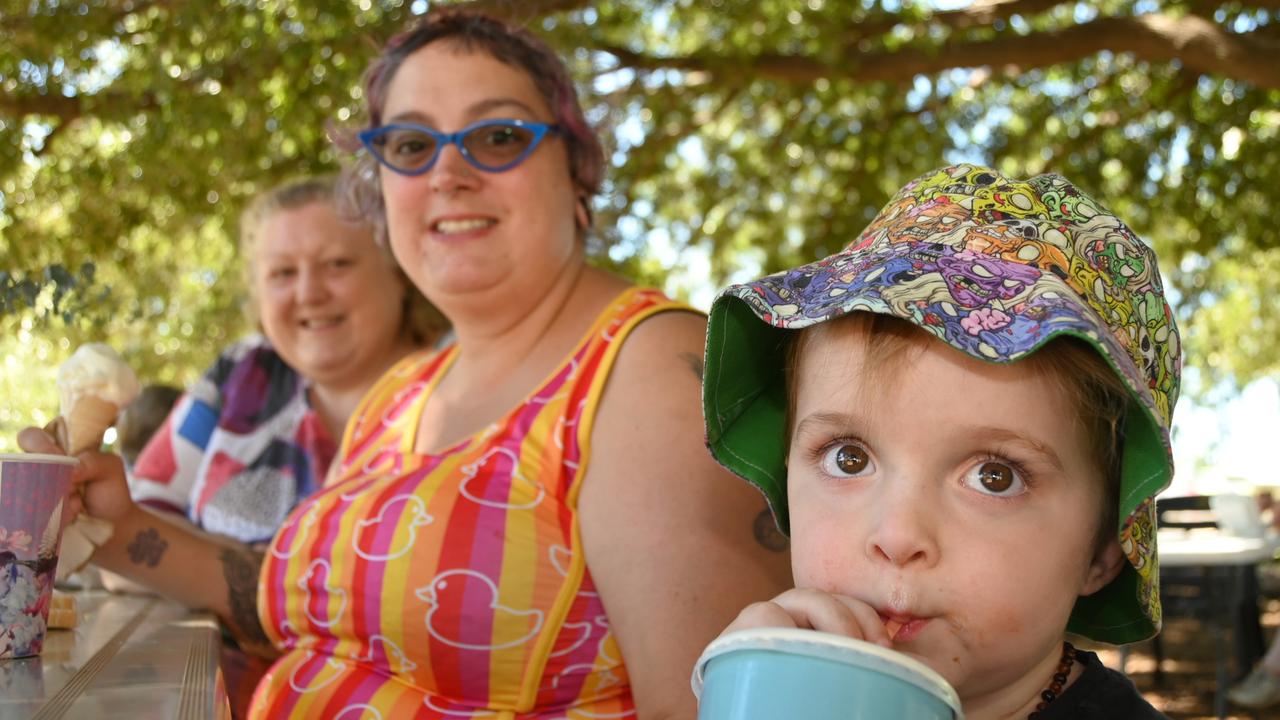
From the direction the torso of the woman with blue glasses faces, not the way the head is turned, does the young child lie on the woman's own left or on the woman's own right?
on the woman's own left

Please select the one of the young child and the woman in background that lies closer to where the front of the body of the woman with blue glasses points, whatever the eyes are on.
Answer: the young child

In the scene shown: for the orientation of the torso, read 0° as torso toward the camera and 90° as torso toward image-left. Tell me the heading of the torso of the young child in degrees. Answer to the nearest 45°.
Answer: approximately 45°

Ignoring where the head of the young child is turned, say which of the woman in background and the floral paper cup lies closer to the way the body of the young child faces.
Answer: the floral paper cup

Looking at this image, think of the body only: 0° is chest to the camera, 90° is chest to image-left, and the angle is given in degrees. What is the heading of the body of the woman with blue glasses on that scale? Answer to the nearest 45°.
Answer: approximately 45°

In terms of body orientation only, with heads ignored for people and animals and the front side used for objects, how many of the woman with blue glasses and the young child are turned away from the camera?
0
